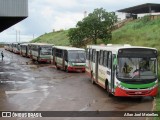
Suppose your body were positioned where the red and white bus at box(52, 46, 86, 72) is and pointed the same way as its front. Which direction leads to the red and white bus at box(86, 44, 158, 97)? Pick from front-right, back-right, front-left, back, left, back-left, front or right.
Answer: front-right

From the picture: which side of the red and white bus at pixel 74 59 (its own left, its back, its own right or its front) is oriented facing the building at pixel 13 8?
right

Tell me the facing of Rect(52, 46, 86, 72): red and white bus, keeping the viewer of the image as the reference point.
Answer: facing the viewer and to the right of the viewer

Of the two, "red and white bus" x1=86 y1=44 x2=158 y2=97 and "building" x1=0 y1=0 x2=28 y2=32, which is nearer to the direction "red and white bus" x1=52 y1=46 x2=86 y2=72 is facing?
the red and white bus

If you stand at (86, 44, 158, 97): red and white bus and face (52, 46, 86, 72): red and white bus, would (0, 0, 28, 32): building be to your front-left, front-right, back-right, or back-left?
front-left

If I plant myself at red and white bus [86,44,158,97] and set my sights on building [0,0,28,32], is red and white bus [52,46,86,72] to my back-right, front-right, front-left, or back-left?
front-right
